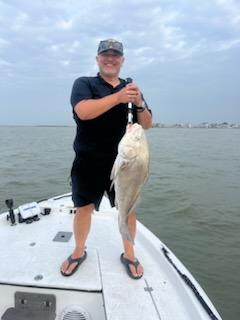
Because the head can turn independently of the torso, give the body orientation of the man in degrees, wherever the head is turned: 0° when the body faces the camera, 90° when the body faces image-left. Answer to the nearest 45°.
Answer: approximately 0°
